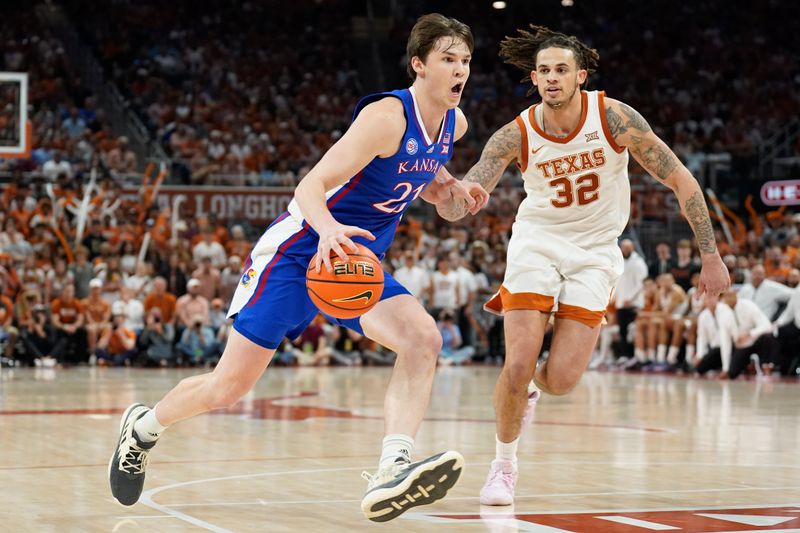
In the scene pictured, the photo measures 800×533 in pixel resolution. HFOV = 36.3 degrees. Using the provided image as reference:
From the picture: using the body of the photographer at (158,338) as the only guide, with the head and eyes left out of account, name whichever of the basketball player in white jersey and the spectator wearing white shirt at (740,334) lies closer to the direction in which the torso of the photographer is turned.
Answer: the basketball player in white jersey

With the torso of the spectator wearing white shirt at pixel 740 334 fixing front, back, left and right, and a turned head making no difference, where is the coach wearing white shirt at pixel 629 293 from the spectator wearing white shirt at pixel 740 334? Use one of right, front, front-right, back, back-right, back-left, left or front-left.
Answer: right

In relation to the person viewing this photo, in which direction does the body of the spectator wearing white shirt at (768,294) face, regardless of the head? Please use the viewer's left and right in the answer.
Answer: facing the viewer and to the left of the viewer

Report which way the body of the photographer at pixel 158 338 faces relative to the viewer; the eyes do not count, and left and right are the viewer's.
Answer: facing the viewer

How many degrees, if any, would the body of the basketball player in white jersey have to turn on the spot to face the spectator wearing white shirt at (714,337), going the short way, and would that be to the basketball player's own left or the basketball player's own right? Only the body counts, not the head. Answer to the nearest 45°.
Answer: approximately 180°

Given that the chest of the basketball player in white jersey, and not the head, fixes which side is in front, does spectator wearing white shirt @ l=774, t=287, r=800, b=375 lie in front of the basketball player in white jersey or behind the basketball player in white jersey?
behind

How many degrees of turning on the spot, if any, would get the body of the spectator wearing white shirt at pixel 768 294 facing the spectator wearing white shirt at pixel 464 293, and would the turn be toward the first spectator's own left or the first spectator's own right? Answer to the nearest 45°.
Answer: approximately 45° to the first spectator's own right

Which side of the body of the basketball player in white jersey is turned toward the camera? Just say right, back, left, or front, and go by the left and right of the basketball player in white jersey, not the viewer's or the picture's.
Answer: front

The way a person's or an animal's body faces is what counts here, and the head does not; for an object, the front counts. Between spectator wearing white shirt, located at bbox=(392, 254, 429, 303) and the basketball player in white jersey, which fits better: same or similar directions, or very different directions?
same or similar directions

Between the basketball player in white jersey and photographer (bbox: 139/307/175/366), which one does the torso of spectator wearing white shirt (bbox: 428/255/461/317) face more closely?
the basketball player in white jersey
